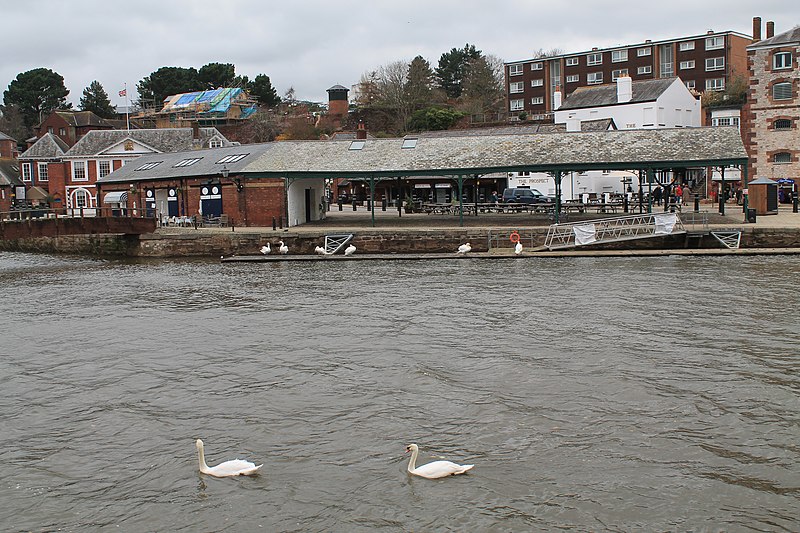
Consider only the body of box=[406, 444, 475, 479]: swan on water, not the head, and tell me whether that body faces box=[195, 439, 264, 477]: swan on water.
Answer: yes

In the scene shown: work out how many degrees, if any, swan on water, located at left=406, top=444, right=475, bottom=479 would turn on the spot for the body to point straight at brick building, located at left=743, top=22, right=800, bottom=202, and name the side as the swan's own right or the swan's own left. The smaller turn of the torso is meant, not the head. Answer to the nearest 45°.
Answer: approximately 135° to the swan's own right

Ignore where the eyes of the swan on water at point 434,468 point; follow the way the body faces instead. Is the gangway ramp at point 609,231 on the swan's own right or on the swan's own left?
on the swan's own right

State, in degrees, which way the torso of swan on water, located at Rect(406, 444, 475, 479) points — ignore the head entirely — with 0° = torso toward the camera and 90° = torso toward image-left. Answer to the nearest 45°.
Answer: approximately 90°

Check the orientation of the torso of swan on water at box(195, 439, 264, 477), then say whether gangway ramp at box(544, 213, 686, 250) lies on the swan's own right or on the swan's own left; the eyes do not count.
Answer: on the swan's own right

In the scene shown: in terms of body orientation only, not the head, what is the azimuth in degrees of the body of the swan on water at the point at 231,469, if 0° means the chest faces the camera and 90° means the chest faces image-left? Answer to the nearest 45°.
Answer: approximately 90°

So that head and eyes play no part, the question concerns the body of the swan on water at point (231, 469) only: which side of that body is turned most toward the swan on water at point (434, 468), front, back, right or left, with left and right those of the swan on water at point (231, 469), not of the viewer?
back

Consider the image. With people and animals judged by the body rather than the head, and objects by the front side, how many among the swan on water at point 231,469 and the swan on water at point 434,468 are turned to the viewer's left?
2
